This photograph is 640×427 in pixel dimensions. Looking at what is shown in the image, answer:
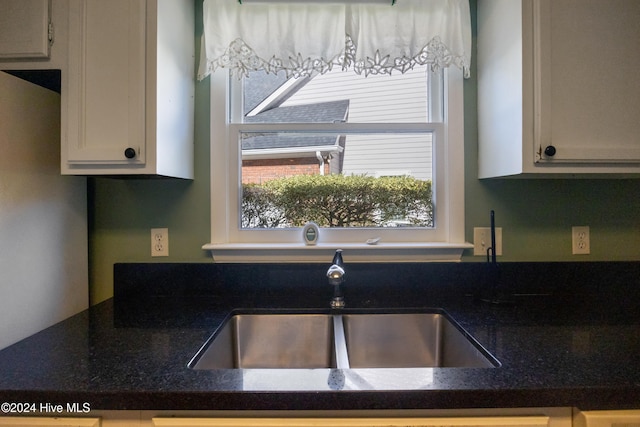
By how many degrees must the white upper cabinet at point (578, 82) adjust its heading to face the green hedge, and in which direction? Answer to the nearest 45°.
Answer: approximately 180°

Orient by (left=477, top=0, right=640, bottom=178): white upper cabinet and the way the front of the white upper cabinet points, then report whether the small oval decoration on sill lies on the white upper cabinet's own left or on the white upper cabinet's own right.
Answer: on the white upper cabinet's own right

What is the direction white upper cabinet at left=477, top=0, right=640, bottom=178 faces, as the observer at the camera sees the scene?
facing the viewer

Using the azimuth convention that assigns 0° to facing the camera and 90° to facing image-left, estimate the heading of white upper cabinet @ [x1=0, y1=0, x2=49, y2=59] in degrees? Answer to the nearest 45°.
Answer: approximately 0°

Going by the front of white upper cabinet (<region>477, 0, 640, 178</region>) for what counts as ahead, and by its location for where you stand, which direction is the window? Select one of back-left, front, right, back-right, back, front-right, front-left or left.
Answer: right

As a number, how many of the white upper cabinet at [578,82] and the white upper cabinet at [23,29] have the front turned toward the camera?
2

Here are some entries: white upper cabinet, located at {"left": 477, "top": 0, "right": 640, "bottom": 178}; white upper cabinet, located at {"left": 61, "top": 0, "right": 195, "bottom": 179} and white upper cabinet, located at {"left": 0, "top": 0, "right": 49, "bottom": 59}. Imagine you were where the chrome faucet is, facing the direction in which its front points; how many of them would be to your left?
1

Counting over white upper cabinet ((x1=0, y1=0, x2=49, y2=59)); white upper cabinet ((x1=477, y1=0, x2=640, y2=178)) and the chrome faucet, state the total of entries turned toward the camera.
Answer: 3

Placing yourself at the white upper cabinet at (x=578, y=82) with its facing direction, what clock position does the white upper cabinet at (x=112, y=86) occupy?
the white upper cabinet at (x=112, y=86) is roughly at 2 o'clock from the white upper cabinet at (x=578, y=82).
